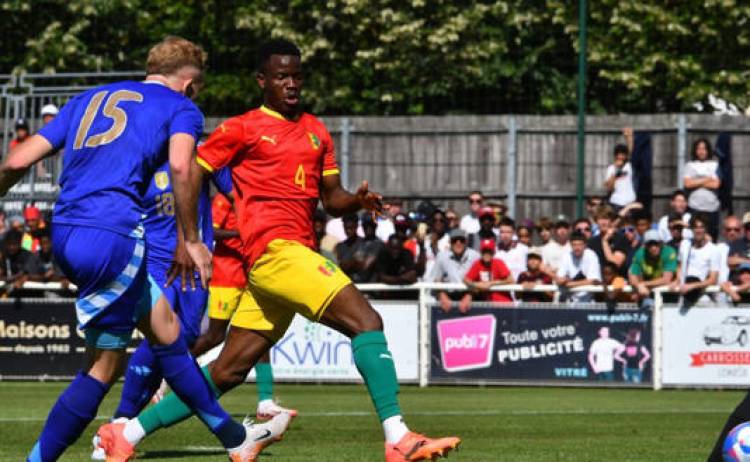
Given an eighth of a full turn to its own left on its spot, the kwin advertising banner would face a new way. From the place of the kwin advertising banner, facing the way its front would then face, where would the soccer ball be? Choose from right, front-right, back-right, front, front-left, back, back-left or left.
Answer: front-right

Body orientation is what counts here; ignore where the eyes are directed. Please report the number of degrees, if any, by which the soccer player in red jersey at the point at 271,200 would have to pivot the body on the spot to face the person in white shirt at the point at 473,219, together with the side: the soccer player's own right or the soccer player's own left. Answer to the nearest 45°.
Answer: approximately 135° to the soccer player's own left

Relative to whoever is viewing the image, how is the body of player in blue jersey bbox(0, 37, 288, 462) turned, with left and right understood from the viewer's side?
facing away from the viewer and to the right of the viewer

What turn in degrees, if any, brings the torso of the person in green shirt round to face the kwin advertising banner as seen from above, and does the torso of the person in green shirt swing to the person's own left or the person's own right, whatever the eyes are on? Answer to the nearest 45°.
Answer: approximately 90° to the person's own right

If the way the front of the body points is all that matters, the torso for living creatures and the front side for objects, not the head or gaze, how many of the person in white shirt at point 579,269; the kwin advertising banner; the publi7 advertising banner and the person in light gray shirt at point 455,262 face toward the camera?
4

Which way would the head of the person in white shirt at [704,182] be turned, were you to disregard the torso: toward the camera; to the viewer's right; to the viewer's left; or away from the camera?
toward the camera

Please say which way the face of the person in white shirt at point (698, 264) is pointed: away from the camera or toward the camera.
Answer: toward the camera

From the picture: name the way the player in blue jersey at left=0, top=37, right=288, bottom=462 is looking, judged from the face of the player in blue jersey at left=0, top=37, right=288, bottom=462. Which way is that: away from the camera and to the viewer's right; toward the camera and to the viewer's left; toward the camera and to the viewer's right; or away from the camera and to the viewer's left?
away from the camera and to the viewer's right

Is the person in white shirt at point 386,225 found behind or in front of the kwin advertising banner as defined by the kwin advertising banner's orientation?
behind

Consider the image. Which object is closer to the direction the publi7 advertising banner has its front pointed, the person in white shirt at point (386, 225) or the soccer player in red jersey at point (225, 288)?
the soccer player in red jersey

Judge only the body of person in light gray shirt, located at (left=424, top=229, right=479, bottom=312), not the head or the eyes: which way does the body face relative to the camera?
toward the camera

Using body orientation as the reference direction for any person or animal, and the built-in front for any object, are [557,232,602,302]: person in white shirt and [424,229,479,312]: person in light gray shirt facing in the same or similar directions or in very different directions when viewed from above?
same or similar directions

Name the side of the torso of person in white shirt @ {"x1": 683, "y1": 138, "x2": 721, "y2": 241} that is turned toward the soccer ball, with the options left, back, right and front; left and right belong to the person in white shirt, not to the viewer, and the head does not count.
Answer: front

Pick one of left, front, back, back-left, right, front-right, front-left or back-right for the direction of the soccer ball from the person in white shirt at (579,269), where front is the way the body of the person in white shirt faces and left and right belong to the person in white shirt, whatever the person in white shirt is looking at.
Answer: front

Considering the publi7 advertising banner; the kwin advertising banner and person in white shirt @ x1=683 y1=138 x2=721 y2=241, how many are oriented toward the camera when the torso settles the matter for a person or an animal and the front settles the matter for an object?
3

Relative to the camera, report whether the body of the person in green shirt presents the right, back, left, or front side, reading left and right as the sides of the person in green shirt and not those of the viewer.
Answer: front

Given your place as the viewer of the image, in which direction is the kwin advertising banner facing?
facing the viewer

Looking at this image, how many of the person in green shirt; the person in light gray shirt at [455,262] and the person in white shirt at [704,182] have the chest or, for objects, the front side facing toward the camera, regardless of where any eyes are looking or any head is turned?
3
